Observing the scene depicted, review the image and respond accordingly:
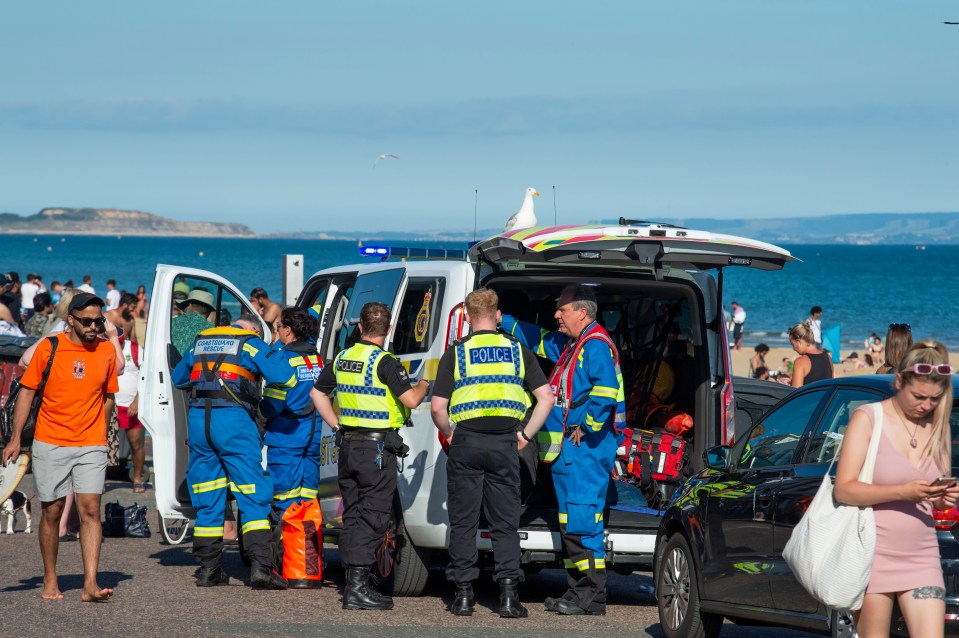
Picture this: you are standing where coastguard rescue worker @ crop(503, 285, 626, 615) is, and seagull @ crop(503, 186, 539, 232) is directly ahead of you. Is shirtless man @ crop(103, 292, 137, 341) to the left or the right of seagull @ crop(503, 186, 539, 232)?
left

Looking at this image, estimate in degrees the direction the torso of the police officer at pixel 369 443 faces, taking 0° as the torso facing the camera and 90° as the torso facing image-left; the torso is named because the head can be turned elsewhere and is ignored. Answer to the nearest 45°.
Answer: approximately 225°

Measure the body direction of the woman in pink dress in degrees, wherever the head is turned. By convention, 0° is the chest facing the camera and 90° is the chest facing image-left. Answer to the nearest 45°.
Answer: approximately 315°

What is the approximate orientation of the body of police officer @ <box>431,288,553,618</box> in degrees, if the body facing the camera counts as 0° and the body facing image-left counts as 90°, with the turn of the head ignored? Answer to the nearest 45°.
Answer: approximately 180°

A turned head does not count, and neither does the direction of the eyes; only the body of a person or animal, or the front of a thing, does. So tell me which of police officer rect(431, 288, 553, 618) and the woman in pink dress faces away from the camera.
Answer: the police officer

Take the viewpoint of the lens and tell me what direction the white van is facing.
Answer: facing away from the viewer and to the left of the viewer

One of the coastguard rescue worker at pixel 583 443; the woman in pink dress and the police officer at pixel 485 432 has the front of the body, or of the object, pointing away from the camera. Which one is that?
the police officer

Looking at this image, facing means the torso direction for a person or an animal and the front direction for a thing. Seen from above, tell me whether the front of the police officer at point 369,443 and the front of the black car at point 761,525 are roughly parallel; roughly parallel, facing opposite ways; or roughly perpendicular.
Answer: roughly perpendicular
